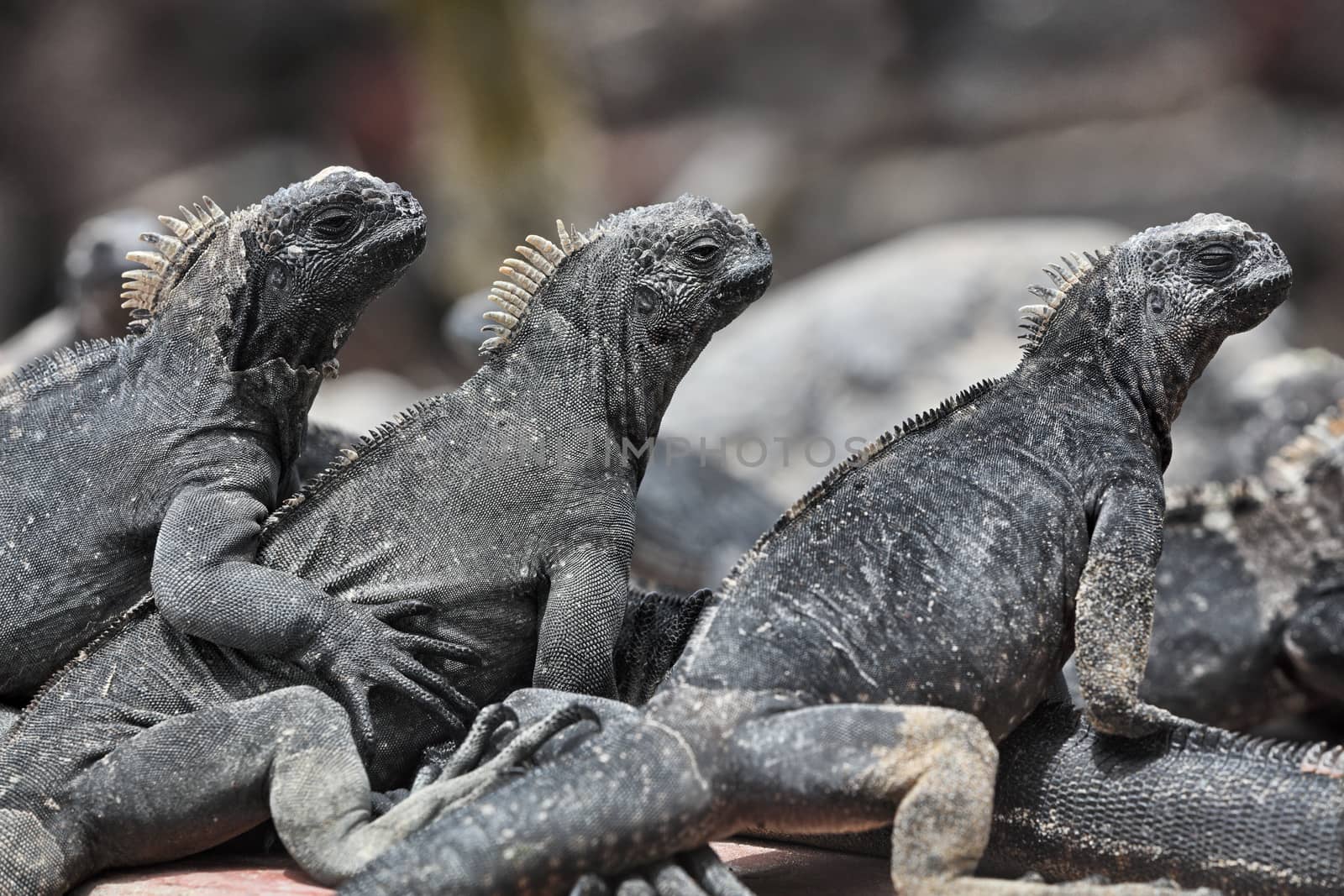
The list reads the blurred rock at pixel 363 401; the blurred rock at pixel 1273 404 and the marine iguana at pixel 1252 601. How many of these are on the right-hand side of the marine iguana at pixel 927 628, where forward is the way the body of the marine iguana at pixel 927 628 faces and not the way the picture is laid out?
0

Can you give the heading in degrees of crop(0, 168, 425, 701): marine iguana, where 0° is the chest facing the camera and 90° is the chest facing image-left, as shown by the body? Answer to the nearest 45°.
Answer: approximately 270°

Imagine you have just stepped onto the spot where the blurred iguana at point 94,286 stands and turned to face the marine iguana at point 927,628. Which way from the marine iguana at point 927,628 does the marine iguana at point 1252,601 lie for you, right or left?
left

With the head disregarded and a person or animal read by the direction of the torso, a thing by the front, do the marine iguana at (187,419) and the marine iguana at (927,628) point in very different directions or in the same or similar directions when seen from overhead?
same or similar directions

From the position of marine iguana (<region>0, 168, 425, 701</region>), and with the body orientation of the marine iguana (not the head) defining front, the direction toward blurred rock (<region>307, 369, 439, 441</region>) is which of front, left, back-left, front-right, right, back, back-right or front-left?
left

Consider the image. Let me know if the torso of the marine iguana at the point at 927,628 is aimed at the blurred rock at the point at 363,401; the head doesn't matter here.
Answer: no

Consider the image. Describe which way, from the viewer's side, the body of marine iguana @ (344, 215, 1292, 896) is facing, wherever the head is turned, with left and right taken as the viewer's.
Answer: facing to the right of the viewer

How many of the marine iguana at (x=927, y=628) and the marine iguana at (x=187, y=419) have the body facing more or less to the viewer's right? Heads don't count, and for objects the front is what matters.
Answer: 2

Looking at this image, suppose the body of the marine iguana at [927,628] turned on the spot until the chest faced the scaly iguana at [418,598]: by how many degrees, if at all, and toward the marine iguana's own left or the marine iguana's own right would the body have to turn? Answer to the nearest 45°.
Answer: approximately 180°

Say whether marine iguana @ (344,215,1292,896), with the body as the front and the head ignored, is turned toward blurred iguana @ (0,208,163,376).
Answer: no
